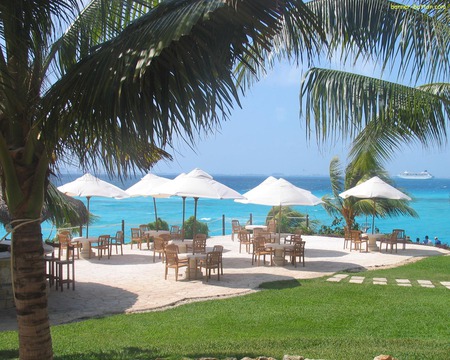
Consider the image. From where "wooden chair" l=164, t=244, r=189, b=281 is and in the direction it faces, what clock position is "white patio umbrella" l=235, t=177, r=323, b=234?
The white patio umbrella is roughly at 12 o'clock from the wooden chair.

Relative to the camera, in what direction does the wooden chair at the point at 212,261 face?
facing away from the viewer and to the left of the viewer

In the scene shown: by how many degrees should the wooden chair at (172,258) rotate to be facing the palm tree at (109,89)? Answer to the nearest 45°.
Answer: approximately 135° to its right

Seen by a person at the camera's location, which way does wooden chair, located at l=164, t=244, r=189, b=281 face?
facing away from the viewer and to the right of the viewer

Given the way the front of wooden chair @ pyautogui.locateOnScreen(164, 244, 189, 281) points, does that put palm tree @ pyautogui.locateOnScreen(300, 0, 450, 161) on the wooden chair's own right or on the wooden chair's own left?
on the wooden chair's own right

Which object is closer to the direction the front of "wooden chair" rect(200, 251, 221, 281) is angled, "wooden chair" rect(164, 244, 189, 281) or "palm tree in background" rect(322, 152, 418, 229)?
the wooden chair

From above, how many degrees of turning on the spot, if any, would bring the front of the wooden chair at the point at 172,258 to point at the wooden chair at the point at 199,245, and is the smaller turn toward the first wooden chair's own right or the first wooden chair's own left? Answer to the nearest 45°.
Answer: approximately 45° to the first wooden chair's own left

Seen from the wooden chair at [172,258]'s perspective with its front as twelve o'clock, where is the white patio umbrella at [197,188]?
The white patio umbrella is roughly at 11 o'clock from the wooden chair.
